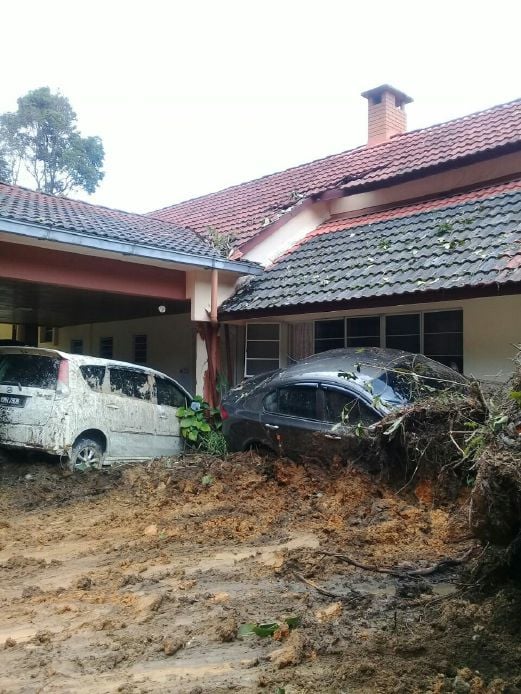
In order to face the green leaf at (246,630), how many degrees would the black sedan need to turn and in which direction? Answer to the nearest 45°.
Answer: approximately 45° to its right

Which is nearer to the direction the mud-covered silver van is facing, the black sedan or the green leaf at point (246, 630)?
the black sedan

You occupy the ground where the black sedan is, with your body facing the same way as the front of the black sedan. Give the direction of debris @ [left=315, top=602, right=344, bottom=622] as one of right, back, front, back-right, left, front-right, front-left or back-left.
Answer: front-right

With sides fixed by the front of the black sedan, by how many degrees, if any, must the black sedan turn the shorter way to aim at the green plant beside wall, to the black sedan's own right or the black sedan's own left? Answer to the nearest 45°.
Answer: approximately 180°

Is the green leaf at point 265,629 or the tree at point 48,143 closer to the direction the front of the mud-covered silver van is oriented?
the tree

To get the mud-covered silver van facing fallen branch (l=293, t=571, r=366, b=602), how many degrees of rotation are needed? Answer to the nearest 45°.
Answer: approximately 135° to its right

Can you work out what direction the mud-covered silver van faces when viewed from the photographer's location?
facing away from the viewer and to the right of the viewer

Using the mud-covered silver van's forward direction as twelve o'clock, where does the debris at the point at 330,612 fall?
The debris is roughly at 4 o'clock from the mud-covered silver van.

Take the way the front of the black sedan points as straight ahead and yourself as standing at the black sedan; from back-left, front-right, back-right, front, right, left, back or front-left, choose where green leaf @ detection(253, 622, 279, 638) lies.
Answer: front-right

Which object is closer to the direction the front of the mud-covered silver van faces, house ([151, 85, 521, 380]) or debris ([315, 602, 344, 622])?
the house

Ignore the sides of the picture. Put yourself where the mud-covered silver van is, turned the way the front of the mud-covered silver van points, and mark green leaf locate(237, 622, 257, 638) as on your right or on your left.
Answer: on your right

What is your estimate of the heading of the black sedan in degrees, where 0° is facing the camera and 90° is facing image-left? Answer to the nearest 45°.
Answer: approximately 315°
